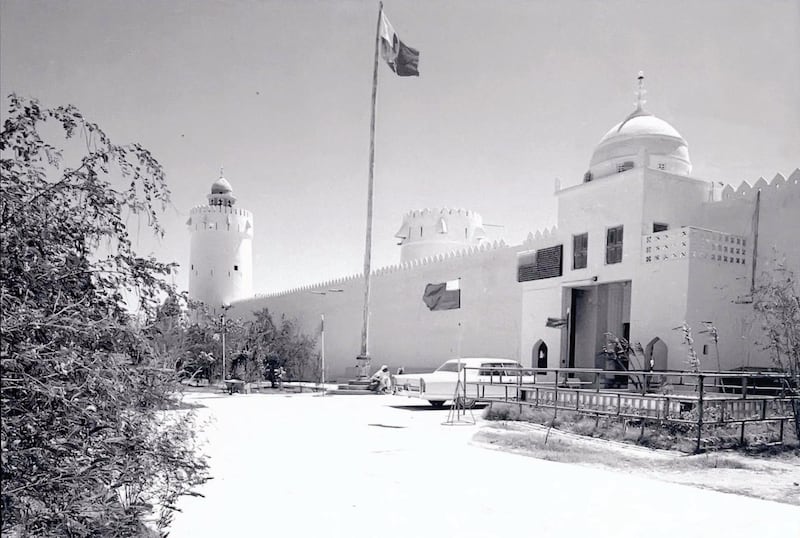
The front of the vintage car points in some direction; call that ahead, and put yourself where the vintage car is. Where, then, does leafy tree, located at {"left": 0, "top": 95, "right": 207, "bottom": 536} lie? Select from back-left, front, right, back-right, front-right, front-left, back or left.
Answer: front-left

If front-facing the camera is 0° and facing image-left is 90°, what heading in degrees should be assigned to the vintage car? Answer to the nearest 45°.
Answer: approximately 45°

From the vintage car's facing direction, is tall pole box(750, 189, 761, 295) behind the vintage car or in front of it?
behind

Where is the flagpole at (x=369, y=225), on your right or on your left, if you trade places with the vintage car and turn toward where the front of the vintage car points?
on your right
